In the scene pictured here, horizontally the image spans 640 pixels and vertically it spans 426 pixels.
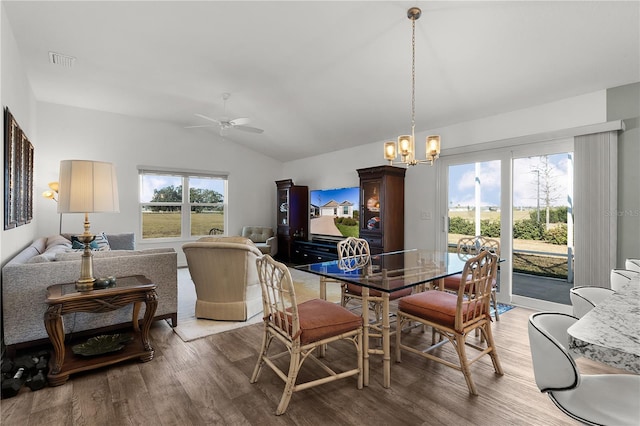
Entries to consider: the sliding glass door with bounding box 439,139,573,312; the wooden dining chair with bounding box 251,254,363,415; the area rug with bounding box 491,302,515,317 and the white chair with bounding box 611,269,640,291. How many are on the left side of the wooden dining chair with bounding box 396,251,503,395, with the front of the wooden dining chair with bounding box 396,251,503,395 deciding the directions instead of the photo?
1

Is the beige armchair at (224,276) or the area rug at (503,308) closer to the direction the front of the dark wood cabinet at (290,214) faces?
the beige armchair

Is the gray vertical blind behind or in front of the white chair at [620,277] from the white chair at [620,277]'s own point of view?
behind

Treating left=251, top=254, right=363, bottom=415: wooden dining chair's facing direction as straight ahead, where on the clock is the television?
The television is roughly at 11 o'clock from the wooden dining chair.

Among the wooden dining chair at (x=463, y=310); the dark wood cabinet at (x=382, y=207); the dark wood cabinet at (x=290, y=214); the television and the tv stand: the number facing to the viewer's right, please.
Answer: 0

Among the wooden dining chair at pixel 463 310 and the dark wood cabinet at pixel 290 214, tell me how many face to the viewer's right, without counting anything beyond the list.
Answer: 0

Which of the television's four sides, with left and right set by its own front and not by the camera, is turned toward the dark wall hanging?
front

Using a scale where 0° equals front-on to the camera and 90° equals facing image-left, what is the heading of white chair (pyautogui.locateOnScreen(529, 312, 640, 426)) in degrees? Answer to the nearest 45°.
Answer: approximately 270°

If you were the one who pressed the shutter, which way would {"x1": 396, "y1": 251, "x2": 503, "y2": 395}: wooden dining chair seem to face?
facing away from the viewer and to the left of the viewer

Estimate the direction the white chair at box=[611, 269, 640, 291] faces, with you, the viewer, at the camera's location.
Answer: facing the viewer and to the right of the viewer

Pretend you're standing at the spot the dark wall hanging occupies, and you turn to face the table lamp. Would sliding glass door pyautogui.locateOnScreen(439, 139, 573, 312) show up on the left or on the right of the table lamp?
left

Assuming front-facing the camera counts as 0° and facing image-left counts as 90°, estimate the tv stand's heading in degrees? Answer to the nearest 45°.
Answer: approximately 45°

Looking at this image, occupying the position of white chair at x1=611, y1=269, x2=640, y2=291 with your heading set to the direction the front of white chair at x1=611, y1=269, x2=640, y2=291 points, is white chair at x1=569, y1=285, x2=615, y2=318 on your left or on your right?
on your right

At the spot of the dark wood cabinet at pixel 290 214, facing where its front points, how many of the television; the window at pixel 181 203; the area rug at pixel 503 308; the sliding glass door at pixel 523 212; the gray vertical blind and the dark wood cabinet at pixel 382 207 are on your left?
5

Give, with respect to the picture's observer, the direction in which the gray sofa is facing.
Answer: facing to the right of the viewer

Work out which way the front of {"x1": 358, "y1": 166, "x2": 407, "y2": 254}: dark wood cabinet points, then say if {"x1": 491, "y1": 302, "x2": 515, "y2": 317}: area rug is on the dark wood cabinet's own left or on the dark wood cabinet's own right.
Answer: on the dark wood cabinet's own left

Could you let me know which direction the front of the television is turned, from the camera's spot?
facing the viewer and to the left of the viewer
